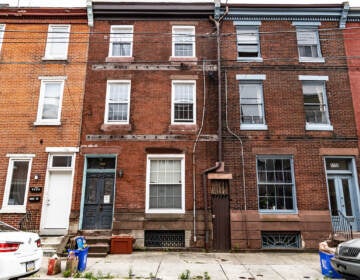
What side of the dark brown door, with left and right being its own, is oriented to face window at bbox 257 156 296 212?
left

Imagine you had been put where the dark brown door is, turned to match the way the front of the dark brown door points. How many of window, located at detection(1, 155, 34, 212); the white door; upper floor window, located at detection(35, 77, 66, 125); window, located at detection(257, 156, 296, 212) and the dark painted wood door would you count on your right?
4

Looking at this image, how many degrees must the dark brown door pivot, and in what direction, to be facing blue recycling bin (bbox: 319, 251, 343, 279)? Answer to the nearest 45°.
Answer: approximately 45° to its left

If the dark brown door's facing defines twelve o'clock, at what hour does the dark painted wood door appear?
The dark painted wood door is roughly at 3 o'clock from the dark brown door.

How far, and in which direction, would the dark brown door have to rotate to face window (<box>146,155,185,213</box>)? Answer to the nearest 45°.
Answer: approximately 90° to its right

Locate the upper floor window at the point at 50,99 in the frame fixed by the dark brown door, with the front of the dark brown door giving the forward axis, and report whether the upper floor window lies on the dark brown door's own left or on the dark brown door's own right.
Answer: on the dark brown door's own right

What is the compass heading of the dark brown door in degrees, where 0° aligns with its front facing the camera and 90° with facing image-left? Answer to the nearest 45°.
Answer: approximately 0°

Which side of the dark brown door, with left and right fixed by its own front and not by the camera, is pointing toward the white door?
right

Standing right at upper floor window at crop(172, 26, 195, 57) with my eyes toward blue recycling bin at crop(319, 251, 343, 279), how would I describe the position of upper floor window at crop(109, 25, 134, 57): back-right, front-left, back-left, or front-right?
back-right
